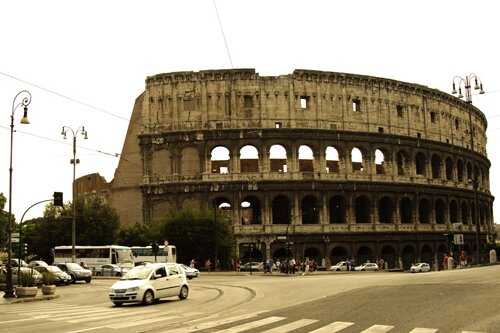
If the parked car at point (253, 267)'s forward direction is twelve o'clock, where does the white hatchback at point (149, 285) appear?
The white hatchback is roughly at 9 o'clock from the parked car.

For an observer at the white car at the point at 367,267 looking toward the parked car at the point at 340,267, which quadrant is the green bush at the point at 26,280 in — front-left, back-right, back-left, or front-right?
front-left

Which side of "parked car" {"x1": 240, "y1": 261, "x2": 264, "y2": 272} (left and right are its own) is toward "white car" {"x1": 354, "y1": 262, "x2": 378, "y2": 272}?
back

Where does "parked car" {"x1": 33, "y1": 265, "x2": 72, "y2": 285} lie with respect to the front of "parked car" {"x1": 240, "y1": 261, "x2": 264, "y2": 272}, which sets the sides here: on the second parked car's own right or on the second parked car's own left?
on the second parked car's own left

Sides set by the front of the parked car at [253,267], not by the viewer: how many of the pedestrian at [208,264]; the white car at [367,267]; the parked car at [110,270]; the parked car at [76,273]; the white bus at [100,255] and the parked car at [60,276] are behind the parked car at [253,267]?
1

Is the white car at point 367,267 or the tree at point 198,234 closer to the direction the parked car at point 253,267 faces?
the tree

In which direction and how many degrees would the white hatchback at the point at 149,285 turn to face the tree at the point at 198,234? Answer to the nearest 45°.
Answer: approximately 135° to its right

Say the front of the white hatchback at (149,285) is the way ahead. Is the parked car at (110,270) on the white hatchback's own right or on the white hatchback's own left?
on the white hatchback's own right

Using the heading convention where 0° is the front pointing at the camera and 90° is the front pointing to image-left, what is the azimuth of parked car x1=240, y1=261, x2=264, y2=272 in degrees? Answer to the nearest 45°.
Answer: approximately 90°

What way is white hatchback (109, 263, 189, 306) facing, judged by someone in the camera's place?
facing the viewer and to the left of the viewer
